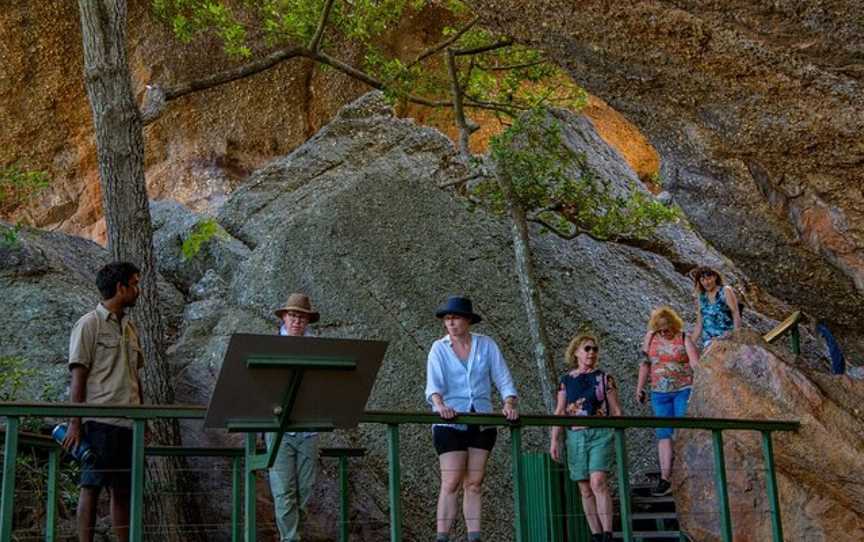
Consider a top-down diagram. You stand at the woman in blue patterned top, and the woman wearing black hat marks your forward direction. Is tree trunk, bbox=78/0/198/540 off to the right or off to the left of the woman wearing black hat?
right

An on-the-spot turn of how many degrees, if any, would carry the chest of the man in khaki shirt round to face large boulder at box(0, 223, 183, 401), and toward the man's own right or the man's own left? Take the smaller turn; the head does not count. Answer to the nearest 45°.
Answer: approximately 135° to the man's own left

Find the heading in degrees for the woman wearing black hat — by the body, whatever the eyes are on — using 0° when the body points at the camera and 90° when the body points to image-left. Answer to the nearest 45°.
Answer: approximately 0°

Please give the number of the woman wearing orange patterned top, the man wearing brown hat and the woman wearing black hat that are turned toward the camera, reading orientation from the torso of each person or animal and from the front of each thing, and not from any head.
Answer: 3

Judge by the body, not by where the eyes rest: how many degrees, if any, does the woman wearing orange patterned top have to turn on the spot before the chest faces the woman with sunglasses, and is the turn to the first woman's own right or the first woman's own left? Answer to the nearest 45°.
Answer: approximately 45° to the first woman's own right

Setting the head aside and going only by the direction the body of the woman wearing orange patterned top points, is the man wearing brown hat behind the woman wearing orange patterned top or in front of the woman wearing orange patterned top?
in front

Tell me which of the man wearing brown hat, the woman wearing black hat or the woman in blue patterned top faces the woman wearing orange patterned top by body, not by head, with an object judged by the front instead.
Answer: the woman in blue patterned top

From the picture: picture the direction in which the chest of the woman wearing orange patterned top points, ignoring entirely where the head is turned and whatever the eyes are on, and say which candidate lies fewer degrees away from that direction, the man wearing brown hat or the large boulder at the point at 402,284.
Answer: the man wearing brown hat

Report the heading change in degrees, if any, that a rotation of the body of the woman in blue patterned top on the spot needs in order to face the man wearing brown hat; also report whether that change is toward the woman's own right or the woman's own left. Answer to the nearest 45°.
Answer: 0° — they already face them

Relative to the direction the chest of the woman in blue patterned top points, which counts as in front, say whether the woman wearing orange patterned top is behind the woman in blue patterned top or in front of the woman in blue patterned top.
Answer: in front

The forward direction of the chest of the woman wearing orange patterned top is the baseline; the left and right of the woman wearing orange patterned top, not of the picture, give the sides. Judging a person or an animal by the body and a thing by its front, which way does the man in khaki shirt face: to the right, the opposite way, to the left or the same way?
to the left
